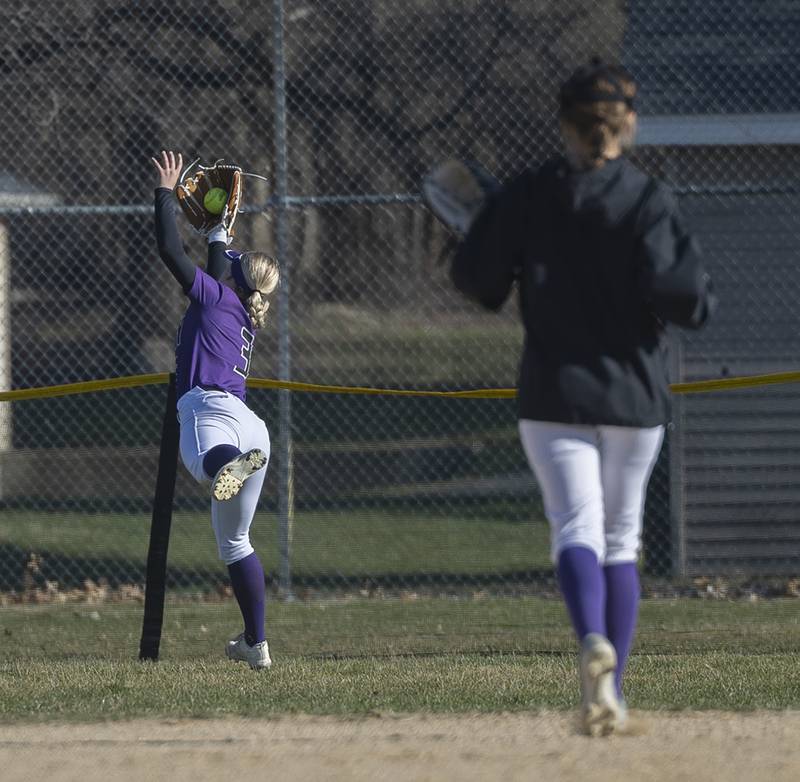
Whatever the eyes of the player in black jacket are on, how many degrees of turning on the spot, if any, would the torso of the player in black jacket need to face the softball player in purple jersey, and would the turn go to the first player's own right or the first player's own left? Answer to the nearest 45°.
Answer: approximately 45° to the first player's own left

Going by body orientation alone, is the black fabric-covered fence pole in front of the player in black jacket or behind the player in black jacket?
in front

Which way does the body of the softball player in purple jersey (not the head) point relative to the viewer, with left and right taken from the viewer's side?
facing away from the viewer and to the left of the viewer

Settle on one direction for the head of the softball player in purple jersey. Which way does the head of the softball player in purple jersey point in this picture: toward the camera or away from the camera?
away from the camera

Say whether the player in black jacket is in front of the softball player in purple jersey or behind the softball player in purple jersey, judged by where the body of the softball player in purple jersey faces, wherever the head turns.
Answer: behind

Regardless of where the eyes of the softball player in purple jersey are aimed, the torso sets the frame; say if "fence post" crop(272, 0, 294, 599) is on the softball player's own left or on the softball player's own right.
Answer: on the softball player's own right

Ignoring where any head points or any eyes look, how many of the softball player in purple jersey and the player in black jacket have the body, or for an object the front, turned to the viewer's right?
0

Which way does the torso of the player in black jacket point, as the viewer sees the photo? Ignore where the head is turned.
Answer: away from the camera

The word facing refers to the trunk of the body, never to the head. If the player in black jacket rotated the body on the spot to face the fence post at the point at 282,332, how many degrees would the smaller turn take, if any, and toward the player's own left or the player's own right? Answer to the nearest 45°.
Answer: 0° — they already face it
